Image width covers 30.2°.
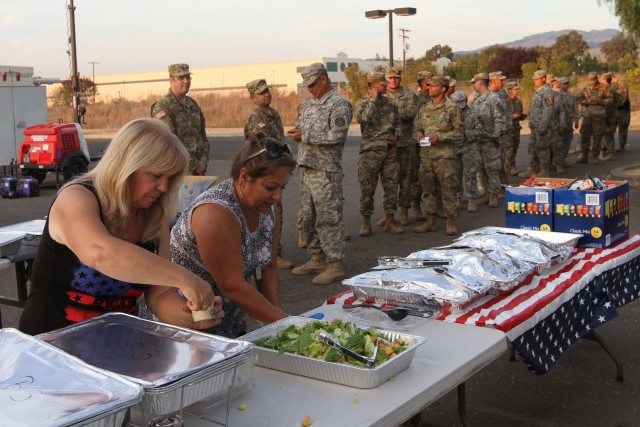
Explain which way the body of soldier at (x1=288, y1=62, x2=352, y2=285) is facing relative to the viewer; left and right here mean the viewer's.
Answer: facing the viewer and to the left of the viewer

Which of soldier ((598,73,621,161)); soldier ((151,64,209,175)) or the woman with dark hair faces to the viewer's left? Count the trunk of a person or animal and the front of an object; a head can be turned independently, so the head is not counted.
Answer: soldier ((598,73,621,161))

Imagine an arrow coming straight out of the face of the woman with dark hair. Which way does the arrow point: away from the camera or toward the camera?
toward the camera

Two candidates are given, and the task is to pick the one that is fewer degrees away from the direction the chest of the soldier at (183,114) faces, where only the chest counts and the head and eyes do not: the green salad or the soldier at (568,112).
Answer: the green salad

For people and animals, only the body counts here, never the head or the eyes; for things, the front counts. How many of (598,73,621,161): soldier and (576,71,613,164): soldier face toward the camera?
1

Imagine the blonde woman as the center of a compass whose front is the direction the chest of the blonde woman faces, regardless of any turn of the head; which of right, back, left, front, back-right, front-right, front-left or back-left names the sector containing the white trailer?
back-left

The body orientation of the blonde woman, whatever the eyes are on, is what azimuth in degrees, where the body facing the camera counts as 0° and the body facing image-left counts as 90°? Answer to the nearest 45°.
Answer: approximately 315°

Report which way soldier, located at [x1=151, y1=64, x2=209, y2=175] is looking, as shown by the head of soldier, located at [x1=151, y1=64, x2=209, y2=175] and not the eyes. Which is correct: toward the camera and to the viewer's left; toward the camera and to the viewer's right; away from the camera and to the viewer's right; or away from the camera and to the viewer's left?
toward the camera and to the viewer's right

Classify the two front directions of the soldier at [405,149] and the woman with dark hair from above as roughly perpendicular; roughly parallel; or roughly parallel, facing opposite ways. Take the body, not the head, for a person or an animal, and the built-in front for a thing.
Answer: roughly perpendicular

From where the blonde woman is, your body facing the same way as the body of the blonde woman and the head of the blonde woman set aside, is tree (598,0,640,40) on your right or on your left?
on your left

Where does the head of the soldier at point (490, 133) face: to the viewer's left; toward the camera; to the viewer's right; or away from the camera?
to the viewer's left

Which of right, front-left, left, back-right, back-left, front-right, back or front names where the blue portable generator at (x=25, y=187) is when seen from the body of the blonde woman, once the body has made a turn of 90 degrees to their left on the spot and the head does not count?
front-left

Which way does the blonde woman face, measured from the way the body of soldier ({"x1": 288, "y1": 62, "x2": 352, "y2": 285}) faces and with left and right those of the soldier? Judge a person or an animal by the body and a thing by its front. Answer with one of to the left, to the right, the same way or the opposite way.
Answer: to the left

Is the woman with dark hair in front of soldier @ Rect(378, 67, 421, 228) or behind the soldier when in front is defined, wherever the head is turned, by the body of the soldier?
in front
